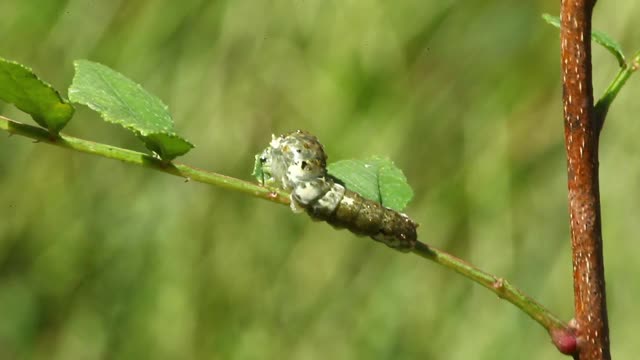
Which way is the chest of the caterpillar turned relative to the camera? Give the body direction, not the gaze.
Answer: to the viewer's left
